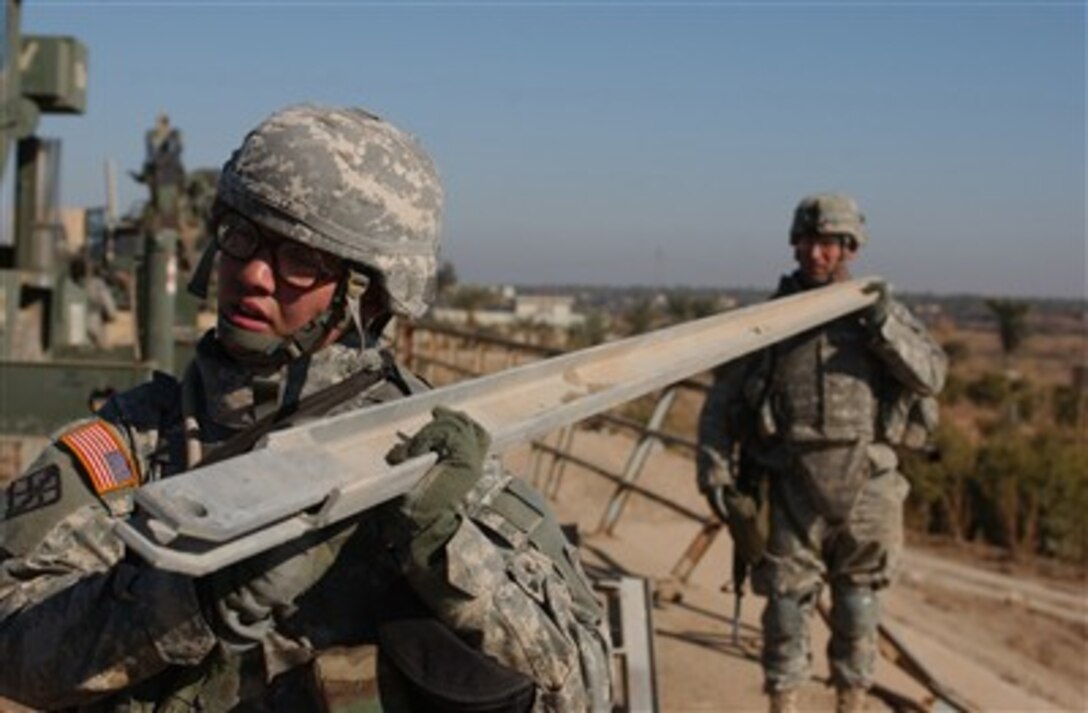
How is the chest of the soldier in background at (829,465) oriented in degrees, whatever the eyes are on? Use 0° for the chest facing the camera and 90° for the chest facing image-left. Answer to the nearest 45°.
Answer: approximately 0°

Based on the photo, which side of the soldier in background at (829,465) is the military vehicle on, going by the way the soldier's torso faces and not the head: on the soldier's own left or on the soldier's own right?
on the soldier's own right

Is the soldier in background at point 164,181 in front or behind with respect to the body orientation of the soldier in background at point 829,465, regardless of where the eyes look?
behind

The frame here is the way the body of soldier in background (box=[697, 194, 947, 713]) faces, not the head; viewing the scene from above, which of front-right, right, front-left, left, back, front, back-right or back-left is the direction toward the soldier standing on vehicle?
back-right
